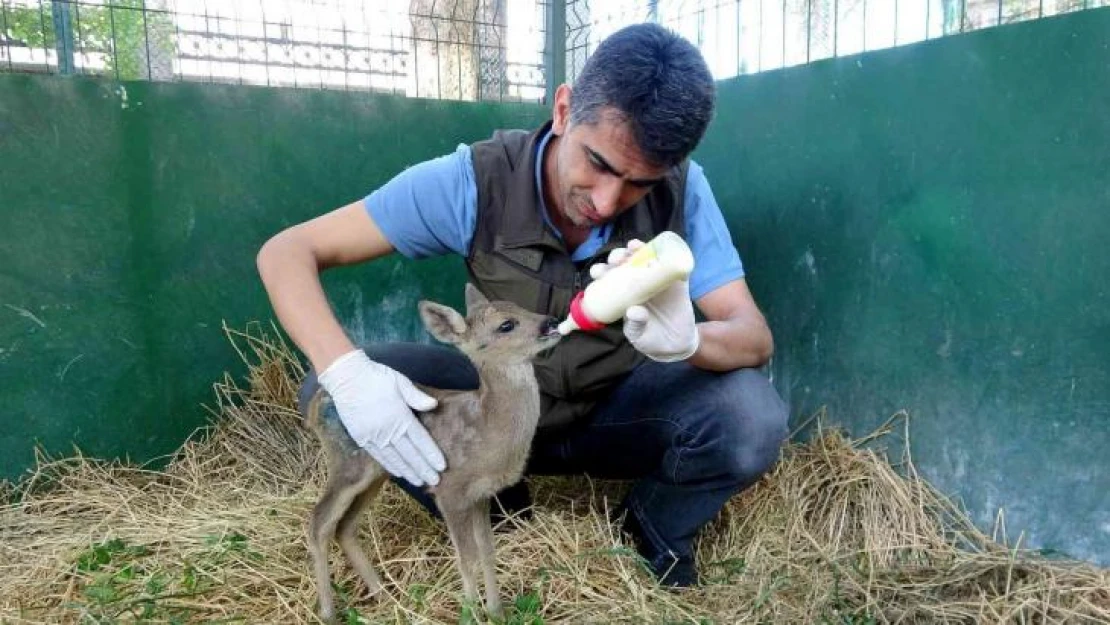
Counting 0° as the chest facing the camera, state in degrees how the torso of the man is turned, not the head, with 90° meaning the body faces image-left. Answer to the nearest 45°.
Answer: approximately 0°

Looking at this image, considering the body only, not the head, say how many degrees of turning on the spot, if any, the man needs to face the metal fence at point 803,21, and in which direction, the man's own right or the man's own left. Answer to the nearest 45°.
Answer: approximately 135° to the man's own left

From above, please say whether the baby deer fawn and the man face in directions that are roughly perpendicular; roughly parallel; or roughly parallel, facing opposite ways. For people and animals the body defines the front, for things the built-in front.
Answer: roughly perpendicular

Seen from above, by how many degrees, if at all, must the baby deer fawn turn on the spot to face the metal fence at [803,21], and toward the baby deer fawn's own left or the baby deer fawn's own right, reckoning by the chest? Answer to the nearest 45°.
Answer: approximately 45° to the baby deer fawn's own left

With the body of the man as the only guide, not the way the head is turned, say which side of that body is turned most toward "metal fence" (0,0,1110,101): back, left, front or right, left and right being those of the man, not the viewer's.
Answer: back

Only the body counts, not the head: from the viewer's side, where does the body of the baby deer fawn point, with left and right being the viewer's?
facing to the right of the viewer

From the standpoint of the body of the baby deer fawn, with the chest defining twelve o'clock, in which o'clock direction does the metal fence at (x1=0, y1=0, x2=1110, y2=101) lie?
The metal fence is roughly at 9 o'clock from the baby deer fawn.
